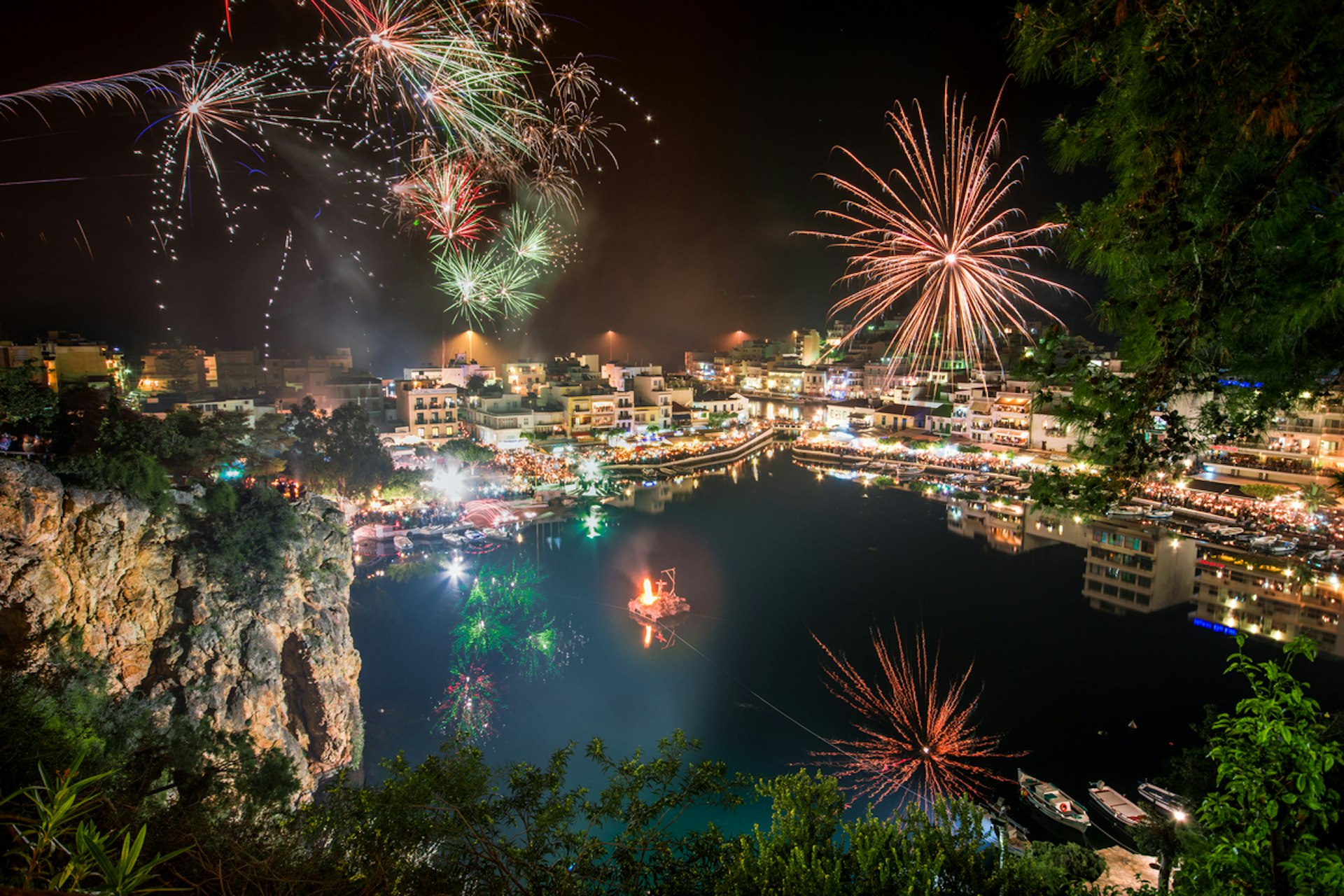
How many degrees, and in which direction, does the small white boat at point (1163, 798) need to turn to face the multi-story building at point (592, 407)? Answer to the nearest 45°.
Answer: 0° — it already faces it

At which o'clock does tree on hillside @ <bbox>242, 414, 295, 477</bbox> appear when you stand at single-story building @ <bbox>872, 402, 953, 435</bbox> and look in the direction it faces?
The tree on hillside is roughly at 1 o'clock from the single-story building.

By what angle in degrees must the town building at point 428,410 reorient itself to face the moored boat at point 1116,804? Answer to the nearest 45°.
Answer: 0° — it already faces it

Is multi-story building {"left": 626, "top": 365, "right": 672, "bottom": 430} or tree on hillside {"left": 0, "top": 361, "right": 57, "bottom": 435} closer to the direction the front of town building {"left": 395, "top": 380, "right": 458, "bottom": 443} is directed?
the tree on hillside

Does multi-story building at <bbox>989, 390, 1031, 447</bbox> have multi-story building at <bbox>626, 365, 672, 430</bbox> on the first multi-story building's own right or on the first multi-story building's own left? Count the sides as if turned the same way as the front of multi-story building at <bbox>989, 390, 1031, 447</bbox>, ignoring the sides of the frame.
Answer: on the first multi-story building's own right

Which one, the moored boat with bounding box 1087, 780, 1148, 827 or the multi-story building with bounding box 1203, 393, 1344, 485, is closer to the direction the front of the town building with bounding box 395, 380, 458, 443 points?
the moored boat

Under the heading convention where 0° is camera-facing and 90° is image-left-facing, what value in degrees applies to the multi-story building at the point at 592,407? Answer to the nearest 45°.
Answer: approximately 0°
